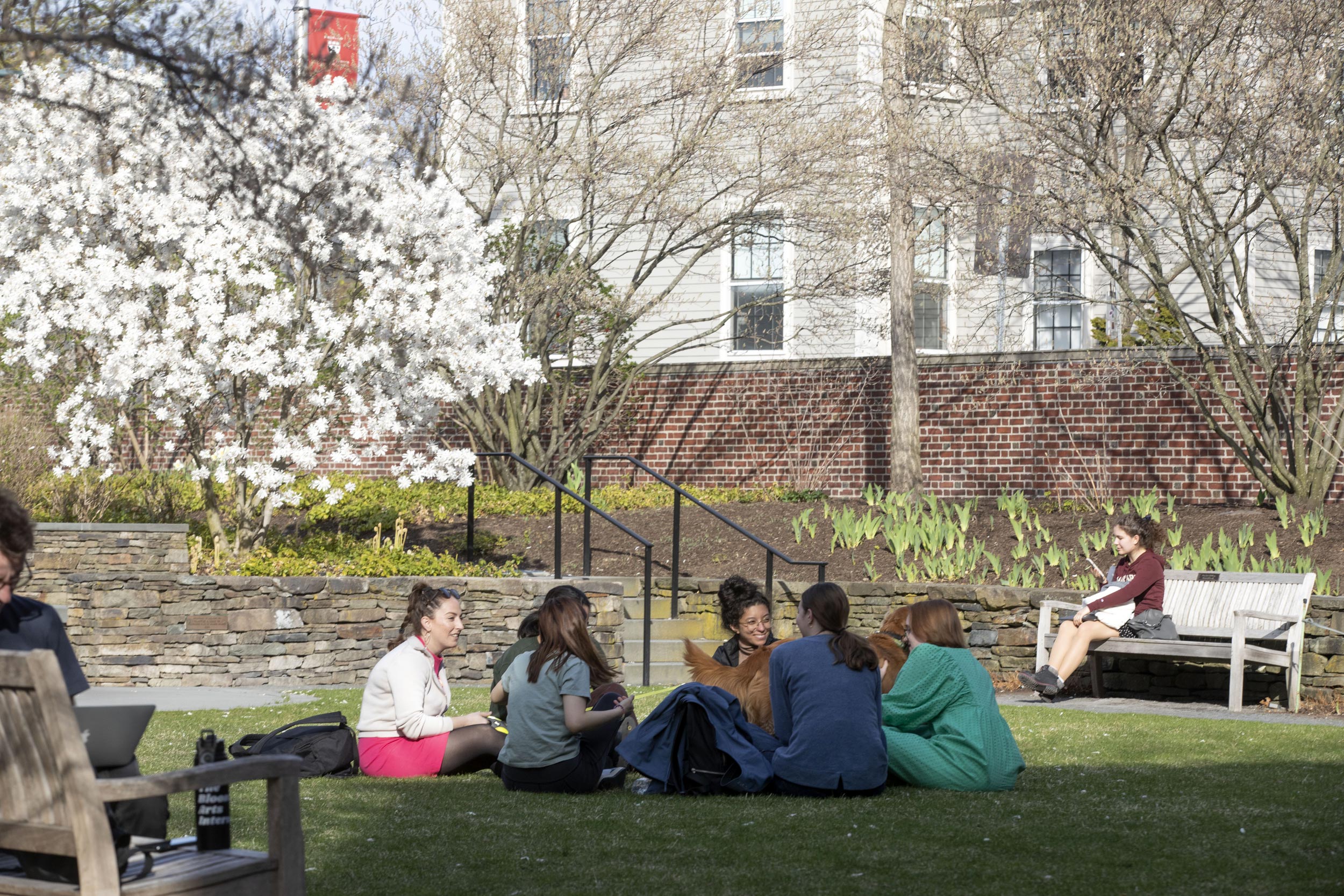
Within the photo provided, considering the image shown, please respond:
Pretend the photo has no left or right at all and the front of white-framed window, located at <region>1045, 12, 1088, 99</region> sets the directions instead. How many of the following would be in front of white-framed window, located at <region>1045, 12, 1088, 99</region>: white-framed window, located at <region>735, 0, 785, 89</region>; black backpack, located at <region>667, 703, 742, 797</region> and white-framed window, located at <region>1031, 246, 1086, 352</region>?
1

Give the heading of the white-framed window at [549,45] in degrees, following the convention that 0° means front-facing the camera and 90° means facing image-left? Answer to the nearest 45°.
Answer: approximately 0°

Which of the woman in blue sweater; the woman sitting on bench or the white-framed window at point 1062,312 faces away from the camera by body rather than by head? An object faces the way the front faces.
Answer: the woman in blue sweater

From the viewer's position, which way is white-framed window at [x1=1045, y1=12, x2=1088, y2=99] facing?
facing the viewer

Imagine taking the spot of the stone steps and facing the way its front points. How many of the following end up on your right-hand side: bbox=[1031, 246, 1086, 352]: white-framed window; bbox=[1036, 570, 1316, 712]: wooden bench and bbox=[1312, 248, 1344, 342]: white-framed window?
0

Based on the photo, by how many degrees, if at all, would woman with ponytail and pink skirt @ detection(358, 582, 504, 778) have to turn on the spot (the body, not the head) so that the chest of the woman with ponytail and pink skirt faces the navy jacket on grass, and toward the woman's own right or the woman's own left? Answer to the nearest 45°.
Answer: approximately 45° to the woman's own right

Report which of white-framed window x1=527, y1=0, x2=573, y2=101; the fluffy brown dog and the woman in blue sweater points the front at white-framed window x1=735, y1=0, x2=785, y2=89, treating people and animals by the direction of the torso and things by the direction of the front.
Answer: the woman in blue sweater

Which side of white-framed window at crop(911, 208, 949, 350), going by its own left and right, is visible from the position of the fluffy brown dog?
front

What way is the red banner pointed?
toward the camera

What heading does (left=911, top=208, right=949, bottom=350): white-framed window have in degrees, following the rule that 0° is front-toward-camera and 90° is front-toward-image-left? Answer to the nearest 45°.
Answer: approximately 0°

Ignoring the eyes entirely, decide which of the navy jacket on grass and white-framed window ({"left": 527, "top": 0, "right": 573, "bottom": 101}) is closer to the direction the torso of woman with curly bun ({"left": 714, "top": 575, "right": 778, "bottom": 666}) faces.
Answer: the navy jacket on grass

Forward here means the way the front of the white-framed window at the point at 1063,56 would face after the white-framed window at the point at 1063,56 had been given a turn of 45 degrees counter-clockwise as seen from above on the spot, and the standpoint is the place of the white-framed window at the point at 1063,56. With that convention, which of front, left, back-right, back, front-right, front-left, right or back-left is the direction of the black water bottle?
front-right

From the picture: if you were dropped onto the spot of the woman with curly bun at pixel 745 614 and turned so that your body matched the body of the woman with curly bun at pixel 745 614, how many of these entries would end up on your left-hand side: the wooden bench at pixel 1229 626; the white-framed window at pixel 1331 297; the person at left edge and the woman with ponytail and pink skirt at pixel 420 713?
2

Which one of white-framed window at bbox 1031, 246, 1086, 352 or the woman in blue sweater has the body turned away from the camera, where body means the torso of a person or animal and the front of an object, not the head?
the woman in blue sweater

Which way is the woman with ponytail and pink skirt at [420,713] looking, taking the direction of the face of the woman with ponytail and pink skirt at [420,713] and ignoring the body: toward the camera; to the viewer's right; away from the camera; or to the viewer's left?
to the viewer's right

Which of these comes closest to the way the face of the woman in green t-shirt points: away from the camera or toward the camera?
away from the camera

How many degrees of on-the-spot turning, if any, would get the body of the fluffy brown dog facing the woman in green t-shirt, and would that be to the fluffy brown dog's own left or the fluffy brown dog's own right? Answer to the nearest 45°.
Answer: approximately 135° to the fluffy brown dog's own right

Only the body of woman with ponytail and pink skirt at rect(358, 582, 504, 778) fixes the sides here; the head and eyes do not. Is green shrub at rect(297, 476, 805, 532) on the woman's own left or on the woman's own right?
on the woman's own left

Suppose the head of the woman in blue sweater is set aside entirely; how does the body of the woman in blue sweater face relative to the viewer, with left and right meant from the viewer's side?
facing away from the viewer

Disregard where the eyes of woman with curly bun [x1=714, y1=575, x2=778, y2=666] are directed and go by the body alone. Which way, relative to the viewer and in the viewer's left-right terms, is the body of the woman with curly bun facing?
facing the viewer and to the right of the viewer
